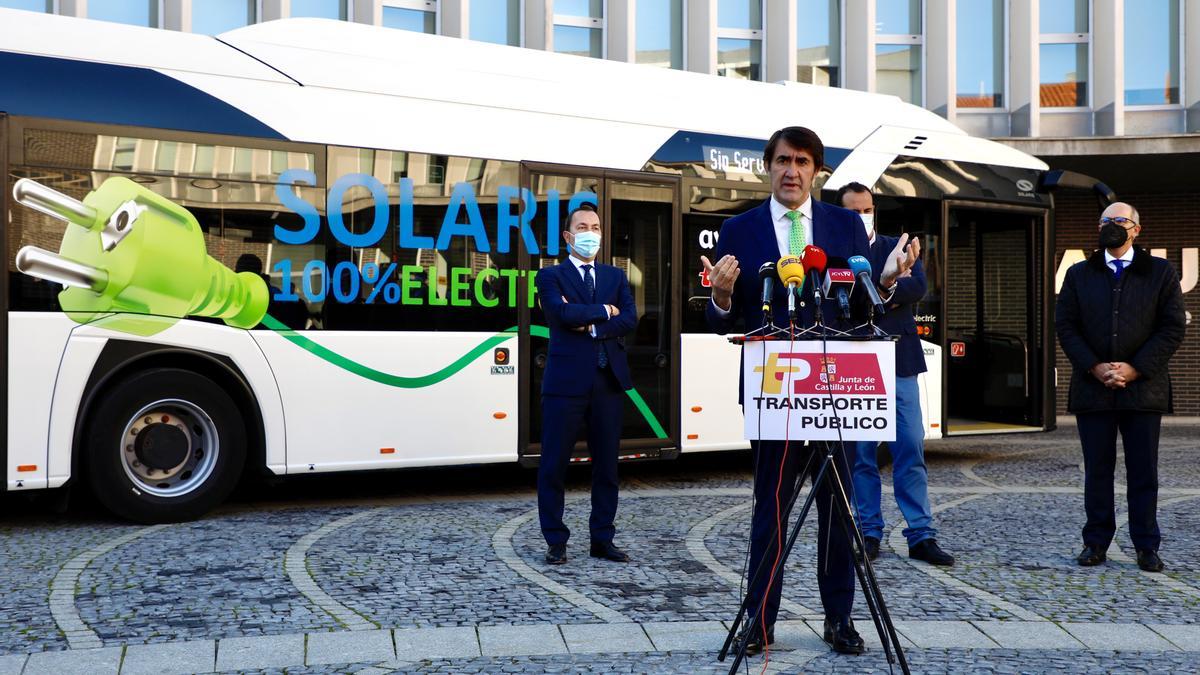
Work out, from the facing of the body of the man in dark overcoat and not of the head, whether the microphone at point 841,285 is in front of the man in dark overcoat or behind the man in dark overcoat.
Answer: in front

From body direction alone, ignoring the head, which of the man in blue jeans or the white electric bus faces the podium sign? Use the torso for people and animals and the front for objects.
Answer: the man in blue jeans

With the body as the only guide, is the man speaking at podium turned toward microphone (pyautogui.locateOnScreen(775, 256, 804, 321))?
yes

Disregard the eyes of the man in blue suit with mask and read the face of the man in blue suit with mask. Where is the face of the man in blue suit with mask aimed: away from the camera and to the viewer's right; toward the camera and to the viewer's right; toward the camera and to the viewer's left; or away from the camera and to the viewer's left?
toward the camera and to the viewer's right

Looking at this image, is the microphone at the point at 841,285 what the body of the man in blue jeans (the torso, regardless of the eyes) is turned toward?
yes
